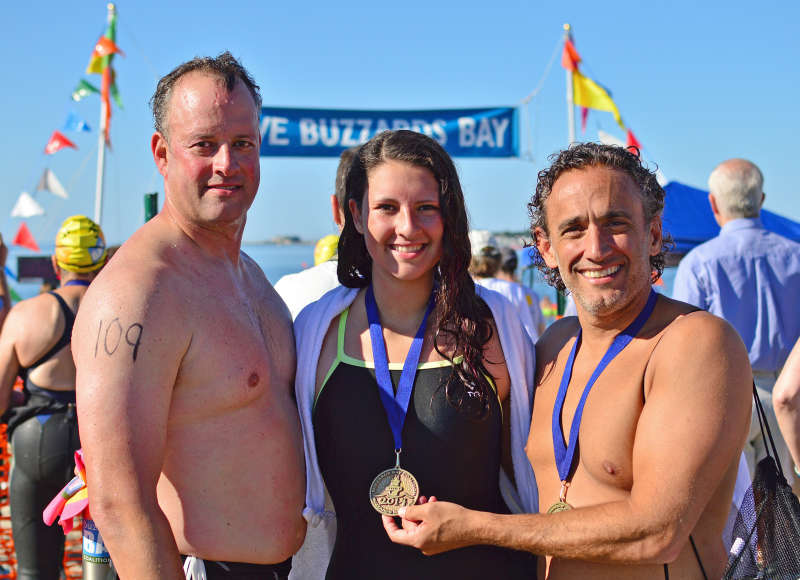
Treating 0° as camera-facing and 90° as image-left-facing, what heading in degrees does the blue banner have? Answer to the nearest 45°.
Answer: approximately 0°

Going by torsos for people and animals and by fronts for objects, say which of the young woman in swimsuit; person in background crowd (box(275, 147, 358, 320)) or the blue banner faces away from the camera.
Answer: the person in background crowd

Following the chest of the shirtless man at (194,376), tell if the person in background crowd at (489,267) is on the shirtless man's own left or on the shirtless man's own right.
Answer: on the shirtless man's own left

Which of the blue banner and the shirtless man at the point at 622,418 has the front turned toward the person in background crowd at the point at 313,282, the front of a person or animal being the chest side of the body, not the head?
the blue banner

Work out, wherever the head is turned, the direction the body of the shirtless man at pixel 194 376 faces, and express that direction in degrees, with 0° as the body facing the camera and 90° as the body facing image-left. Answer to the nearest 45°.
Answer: approximately 315°

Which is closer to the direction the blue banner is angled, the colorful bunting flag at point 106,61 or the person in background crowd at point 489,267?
the person in background crowd

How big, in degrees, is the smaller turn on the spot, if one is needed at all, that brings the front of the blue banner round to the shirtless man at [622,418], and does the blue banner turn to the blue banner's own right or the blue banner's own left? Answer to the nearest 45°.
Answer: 0° — it already faces them

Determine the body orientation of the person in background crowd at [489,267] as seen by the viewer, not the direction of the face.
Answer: away from the camera

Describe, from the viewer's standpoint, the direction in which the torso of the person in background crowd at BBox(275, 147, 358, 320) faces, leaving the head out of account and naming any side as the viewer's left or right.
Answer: facing away from the viewer
